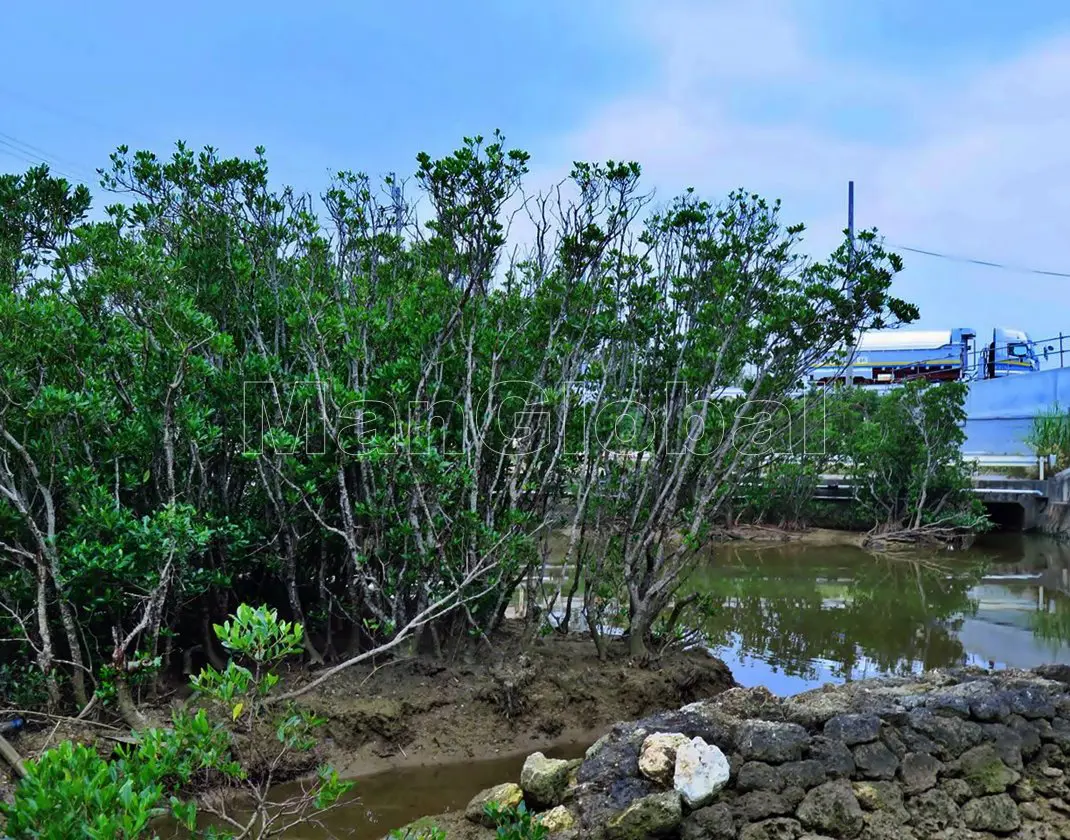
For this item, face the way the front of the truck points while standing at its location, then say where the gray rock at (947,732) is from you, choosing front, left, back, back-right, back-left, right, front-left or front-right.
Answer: right

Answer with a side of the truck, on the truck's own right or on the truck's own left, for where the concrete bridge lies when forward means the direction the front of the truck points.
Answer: on the truck's own right

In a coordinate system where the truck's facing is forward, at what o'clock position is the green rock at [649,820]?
The green rock is roughly at 3 o'clock from the truck.

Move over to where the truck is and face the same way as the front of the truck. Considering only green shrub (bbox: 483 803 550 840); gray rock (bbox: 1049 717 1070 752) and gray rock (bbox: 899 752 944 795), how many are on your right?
3

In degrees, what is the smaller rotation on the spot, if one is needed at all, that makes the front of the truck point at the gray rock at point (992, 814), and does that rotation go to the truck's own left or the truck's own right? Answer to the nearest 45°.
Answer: approximately 90° to the truck's own right

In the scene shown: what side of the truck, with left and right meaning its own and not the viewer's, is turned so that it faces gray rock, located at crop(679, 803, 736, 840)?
right

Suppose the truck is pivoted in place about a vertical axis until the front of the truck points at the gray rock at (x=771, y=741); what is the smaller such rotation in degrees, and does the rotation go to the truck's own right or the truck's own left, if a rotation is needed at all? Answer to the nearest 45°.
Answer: approximately 90° to the truck's own right

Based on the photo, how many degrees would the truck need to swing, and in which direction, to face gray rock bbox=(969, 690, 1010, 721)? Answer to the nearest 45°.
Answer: approximately 90° to its right

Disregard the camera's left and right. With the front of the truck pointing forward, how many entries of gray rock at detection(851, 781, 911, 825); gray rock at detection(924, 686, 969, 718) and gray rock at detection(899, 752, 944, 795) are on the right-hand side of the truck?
3

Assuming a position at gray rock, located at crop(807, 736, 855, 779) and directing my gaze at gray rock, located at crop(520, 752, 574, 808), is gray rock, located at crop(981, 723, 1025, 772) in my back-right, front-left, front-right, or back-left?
back-right

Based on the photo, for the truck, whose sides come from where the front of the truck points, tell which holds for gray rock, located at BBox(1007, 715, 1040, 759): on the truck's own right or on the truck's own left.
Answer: on the truck's own right

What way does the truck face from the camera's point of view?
to the viewer's right

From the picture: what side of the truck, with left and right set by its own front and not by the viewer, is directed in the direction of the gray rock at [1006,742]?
right

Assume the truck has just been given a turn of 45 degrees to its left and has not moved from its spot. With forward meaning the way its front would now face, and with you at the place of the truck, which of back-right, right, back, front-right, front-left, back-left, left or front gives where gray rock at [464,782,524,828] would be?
back-right

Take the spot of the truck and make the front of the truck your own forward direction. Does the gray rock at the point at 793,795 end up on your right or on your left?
on your right

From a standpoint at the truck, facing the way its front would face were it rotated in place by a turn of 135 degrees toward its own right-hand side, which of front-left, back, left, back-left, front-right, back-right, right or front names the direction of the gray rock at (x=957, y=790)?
front-left

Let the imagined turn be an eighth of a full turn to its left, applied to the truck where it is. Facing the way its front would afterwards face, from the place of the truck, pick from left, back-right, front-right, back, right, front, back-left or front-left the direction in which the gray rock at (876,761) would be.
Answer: back-right

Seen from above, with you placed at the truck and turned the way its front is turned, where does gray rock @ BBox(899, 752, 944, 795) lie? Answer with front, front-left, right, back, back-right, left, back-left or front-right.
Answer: right
